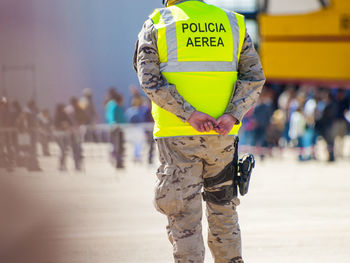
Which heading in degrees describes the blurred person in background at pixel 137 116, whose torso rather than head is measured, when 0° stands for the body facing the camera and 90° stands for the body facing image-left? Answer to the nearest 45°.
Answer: approximately 0°

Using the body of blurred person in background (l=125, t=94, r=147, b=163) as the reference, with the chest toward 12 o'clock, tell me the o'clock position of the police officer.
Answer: The police officer is roughly at 12 o'clock from the blurred person in background.

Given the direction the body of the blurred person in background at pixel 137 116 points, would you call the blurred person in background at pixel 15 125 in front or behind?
in front

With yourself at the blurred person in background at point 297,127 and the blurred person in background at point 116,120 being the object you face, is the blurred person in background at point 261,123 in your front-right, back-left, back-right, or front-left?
front-right

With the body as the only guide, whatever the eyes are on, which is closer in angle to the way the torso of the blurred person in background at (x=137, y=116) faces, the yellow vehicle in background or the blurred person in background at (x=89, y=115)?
the blurred person in background

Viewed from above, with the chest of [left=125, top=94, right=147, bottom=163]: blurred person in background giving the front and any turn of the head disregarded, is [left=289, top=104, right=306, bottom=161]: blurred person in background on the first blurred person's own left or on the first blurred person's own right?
on the first blurred person's own left

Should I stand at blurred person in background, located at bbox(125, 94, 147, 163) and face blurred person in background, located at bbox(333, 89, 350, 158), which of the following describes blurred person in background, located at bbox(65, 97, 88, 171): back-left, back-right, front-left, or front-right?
back-right
